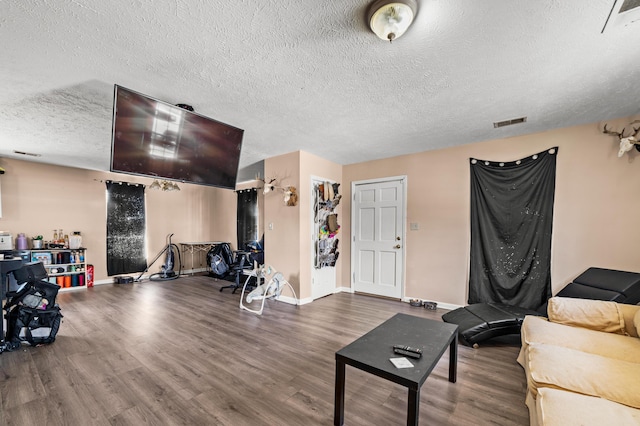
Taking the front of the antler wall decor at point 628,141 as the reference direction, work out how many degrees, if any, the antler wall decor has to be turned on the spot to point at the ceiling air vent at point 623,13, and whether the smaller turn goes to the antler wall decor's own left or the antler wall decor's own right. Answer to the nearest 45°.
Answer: approximately 45° to the antler wall decor's own left

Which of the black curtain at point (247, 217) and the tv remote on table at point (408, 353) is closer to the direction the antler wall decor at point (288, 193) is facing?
the tv remote on table

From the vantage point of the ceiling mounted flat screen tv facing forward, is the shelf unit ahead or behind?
behind

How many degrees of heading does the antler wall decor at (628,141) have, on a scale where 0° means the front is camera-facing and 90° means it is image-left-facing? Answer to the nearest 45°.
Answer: approximately 45°

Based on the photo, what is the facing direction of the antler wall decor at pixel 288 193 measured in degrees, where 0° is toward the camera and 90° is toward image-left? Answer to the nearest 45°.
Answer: approximately 45°

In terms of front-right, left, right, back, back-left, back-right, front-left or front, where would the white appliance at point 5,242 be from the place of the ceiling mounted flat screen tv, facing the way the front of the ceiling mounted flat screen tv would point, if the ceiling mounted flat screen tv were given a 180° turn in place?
front

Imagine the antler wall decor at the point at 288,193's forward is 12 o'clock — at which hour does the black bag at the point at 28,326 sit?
The black bag is roughly at 1 o'clock from the antler wall decor.
